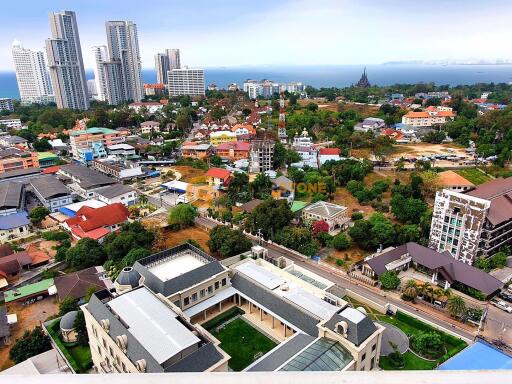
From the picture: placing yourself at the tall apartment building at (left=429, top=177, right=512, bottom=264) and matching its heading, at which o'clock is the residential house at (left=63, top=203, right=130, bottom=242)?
The residential house is roughly at 1 o'clock from the tall apartment building.

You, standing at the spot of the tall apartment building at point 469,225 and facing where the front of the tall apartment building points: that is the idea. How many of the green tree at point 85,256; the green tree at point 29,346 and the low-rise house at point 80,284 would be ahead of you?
3

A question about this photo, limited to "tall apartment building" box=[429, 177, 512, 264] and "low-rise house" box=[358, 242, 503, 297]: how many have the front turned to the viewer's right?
0

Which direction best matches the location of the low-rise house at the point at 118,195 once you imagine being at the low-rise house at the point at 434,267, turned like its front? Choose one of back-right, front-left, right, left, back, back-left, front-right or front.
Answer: front-right

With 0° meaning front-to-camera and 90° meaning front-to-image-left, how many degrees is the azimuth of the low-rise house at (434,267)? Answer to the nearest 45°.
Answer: approximately 45°

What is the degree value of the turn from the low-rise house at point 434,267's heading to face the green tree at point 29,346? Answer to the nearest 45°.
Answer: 0° — it already faces it

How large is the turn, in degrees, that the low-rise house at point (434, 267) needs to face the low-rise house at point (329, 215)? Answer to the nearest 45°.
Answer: approximately 90° to its right

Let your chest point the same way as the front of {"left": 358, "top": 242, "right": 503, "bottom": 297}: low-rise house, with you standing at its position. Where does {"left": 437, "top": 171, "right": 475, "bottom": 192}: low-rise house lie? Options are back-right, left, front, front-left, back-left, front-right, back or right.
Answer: back-right

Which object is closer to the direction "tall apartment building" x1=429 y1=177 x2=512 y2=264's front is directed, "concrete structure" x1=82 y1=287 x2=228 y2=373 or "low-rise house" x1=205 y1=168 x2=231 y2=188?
the concrete structure

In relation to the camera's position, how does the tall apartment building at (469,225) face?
facing the viewer and to the left of the viewer

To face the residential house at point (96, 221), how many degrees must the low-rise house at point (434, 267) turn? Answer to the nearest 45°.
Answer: approximately 45° to its right

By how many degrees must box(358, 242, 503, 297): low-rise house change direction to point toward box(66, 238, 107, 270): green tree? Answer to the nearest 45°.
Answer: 0° — it already faces it

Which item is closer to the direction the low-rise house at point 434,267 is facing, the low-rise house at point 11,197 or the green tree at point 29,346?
the green tree

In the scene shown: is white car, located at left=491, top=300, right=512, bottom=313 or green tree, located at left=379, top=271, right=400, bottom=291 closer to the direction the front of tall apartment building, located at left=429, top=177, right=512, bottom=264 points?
the green tree
